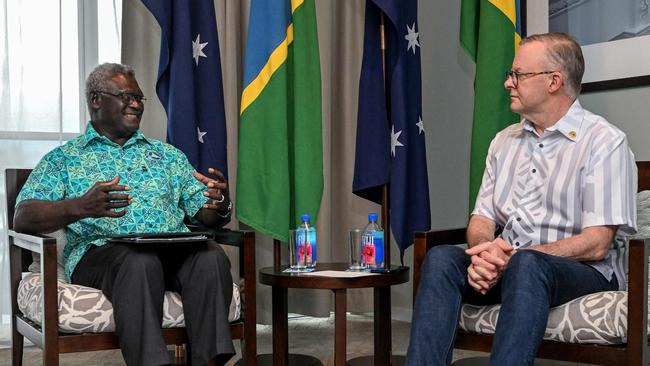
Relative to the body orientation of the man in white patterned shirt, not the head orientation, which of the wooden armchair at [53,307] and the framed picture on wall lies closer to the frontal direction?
the wooden armchair

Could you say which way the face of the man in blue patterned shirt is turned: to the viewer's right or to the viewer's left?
to the viewer's right

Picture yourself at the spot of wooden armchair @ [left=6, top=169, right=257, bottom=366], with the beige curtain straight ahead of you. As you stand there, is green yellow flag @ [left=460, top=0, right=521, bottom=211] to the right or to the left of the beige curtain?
right

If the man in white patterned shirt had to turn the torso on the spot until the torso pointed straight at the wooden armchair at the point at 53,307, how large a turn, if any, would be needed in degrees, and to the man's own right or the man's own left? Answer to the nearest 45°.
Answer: approximately 45° to the man's own right

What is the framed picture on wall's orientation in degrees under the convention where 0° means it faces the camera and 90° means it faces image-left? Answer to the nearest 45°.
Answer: approximately 45°

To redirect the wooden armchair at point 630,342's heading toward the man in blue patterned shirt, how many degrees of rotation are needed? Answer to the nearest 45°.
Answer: approximately 45° to its right

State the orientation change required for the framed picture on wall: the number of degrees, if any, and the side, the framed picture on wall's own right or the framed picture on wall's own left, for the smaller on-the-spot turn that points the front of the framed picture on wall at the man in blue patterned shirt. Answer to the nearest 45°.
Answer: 0° — it already faces them

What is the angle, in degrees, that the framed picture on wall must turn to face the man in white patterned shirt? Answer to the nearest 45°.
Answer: approximately 45° to its left

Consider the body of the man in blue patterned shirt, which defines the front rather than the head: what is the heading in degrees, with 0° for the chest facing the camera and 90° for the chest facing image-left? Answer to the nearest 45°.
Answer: approximately 315°
